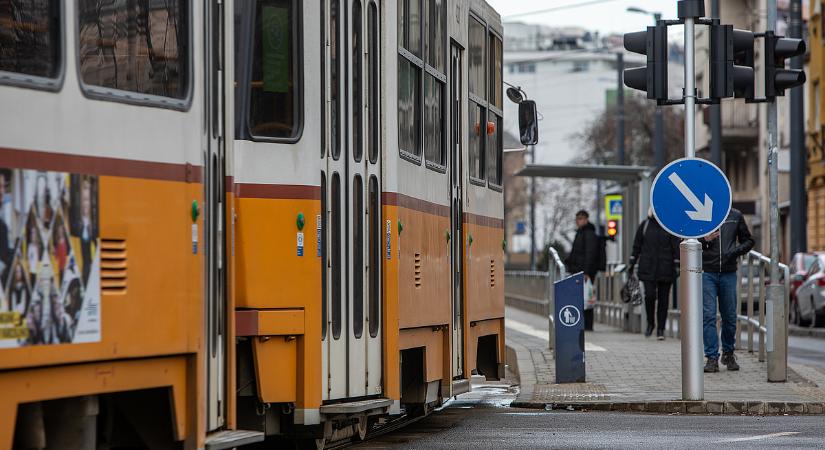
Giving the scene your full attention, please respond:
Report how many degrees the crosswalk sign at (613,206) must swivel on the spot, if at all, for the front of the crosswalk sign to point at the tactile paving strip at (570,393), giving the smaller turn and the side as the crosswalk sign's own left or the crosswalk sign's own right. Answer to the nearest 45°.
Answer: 0° — it already faces it

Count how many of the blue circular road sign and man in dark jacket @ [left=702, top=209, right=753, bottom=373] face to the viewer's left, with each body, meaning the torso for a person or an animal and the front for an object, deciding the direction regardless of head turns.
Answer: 0

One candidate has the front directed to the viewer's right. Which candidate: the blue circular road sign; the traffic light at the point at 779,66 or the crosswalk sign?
the traffic light

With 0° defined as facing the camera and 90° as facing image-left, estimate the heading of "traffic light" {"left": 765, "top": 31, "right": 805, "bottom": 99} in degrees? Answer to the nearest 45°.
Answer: approximately 270°

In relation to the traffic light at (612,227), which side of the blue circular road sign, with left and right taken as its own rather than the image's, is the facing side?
back

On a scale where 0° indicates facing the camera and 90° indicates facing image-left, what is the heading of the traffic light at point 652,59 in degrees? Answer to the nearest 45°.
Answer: approximately 90°

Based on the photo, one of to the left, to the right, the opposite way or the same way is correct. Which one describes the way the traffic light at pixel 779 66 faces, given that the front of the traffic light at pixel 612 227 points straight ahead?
to the left

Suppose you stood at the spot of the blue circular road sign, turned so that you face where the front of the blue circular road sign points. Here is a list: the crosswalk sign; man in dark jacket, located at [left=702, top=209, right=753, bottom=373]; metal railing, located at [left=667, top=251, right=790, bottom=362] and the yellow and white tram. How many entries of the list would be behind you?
3

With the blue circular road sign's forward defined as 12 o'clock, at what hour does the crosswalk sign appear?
The crosswalk sign is roughly at 6 o'clock from the blue circular road sign.

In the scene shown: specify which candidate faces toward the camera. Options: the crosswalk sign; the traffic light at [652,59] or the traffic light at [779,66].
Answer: the crosswalk sign

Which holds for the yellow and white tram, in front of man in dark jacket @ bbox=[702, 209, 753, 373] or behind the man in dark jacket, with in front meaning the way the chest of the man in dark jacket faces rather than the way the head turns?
in front

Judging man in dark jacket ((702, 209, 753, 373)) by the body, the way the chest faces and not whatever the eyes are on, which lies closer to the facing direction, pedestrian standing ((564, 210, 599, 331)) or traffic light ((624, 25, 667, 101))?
the traffic light
